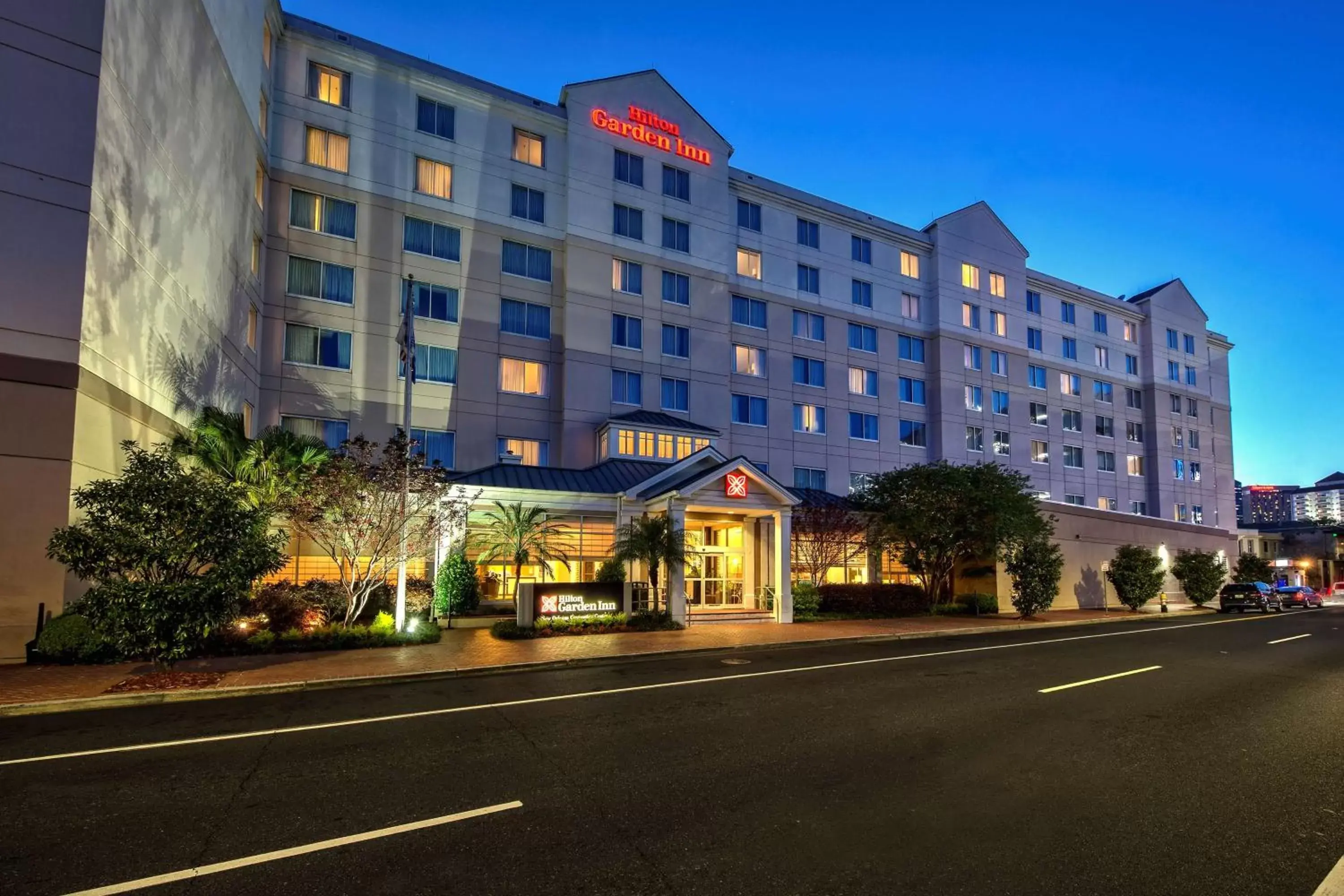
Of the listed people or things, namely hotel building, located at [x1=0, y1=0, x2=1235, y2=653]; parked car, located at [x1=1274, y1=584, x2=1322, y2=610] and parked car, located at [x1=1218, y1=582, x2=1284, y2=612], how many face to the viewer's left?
0

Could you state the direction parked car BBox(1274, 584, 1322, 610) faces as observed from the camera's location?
facing away from the viewer and to the right of the viewer

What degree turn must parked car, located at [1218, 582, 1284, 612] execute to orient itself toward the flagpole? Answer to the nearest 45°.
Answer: approximately 180°

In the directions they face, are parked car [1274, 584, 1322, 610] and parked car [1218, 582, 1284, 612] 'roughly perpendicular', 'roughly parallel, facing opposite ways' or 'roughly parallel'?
roughly parallel

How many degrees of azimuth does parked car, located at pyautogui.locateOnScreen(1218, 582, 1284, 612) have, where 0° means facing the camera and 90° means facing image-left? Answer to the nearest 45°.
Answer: approximately 225°

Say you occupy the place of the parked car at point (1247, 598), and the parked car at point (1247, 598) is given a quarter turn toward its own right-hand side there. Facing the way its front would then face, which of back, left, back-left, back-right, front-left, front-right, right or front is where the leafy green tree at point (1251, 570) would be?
back-left

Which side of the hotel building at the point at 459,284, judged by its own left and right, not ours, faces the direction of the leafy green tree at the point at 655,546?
front

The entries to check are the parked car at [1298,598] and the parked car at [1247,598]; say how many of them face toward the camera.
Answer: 0

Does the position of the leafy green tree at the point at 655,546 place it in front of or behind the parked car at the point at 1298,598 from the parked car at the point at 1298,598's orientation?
behind

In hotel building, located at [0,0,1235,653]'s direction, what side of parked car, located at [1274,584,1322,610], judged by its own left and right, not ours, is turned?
back

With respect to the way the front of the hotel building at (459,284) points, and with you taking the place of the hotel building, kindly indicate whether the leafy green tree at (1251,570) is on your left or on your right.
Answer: on your left
